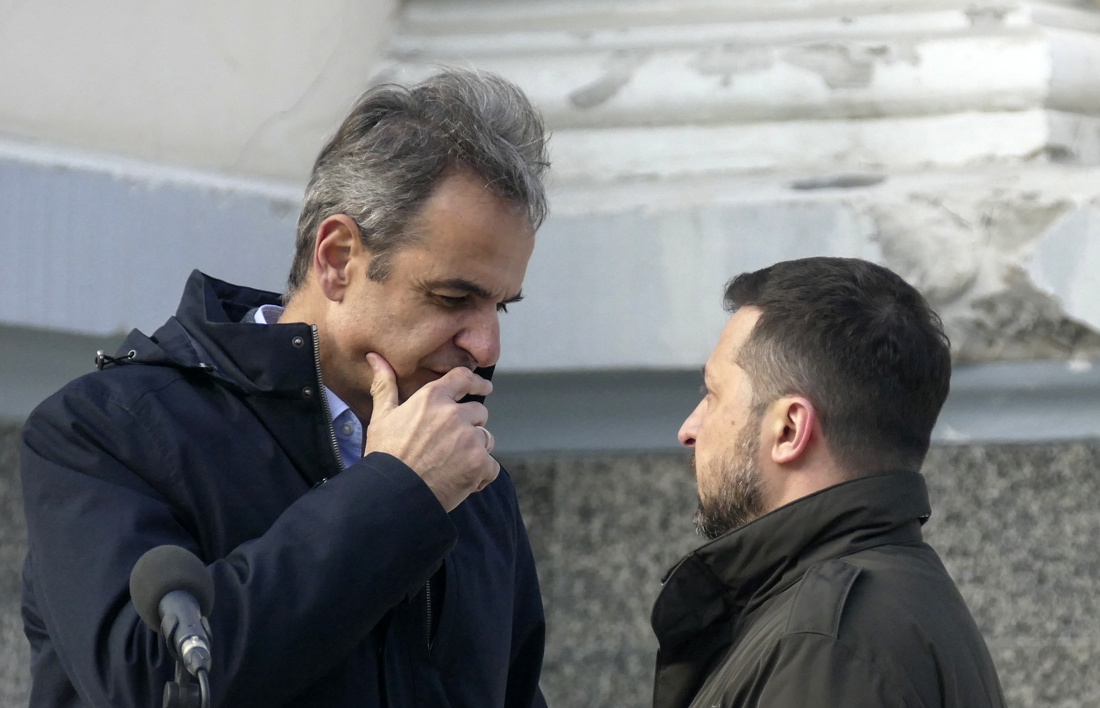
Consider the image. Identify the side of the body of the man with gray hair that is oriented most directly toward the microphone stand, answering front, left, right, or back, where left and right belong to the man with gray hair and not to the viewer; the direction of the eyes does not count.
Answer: right

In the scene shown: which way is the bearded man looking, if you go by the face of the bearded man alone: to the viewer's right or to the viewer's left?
to the viewer's left

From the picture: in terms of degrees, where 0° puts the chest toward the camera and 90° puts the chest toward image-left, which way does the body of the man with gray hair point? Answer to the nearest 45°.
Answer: approximately 315°
